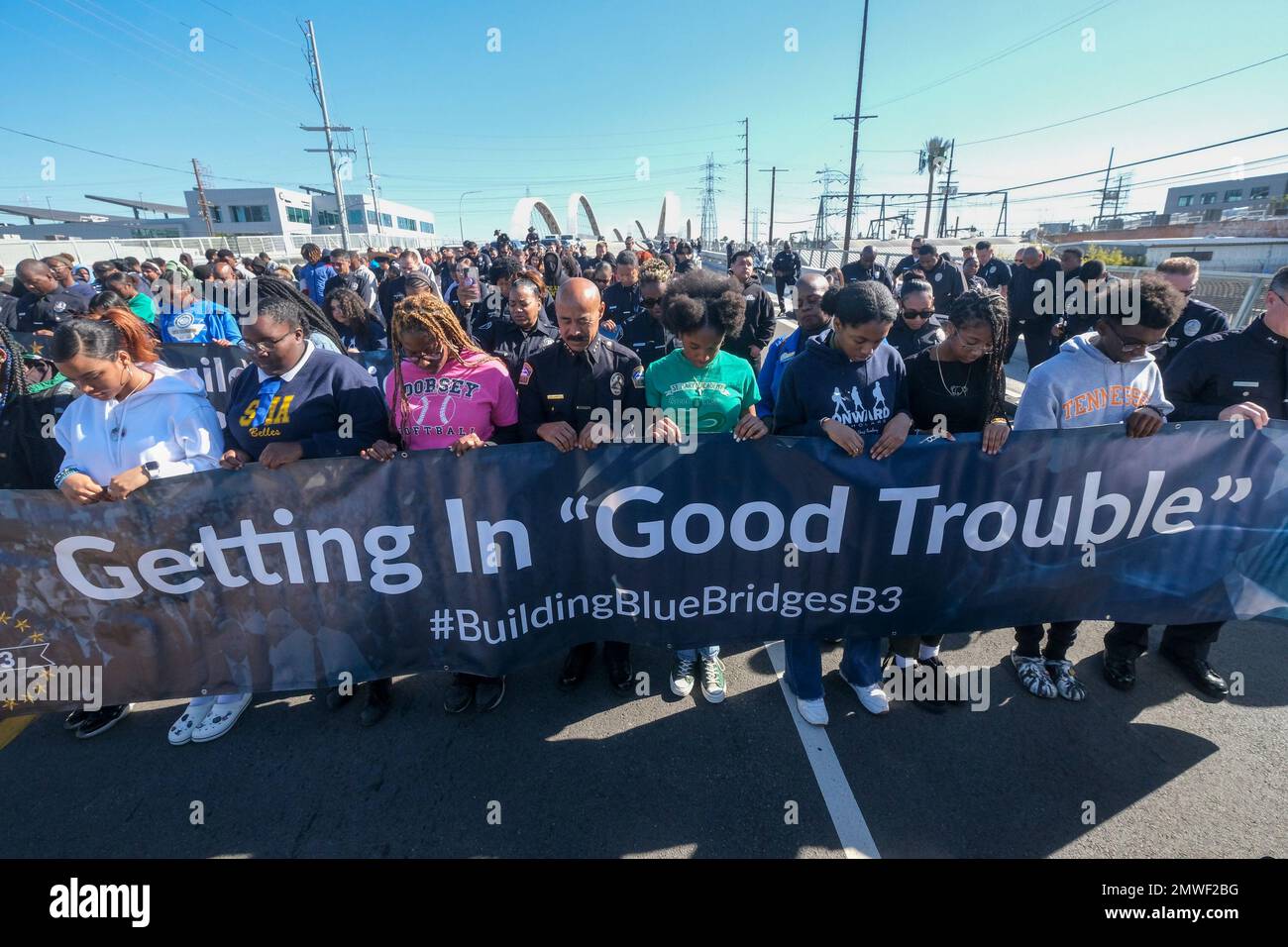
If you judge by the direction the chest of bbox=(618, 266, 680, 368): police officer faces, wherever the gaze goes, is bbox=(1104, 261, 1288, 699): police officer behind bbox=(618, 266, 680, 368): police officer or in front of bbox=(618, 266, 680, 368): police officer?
in front

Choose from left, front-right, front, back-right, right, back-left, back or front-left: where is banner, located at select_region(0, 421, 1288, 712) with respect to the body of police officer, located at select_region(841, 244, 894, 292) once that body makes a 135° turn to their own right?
back-left

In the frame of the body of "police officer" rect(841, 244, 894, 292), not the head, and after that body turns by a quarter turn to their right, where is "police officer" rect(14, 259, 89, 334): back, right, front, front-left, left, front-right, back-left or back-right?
front-left

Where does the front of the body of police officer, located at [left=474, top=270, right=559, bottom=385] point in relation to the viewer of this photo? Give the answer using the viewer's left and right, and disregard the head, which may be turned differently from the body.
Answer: facing the viewer

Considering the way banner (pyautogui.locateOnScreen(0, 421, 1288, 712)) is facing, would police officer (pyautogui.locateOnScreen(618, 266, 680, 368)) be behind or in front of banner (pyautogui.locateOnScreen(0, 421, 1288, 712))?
behind

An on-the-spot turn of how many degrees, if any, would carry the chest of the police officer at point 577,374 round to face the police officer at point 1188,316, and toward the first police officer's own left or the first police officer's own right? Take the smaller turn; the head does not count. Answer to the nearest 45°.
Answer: approximately 90° to the first police officer's own left

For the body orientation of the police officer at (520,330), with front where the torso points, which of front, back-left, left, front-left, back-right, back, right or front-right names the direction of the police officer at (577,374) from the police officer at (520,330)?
front

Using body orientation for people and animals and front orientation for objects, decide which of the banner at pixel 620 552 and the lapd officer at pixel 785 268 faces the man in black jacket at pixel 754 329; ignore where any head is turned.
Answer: the lapd officer

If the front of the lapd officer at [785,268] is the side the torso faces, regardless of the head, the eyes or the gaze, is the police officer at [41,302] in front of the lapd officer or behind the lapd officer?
in front

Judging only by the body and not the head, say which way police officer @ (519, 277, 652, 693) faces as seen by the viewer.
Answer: toward the camera

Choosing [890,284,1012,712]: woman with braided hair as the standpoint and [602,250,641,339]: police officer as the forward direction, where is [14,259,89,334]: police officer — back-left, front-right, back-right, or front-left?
front-left

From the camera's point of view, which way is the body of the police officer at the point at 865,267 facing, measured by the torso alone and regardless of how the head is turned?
toward the camera
